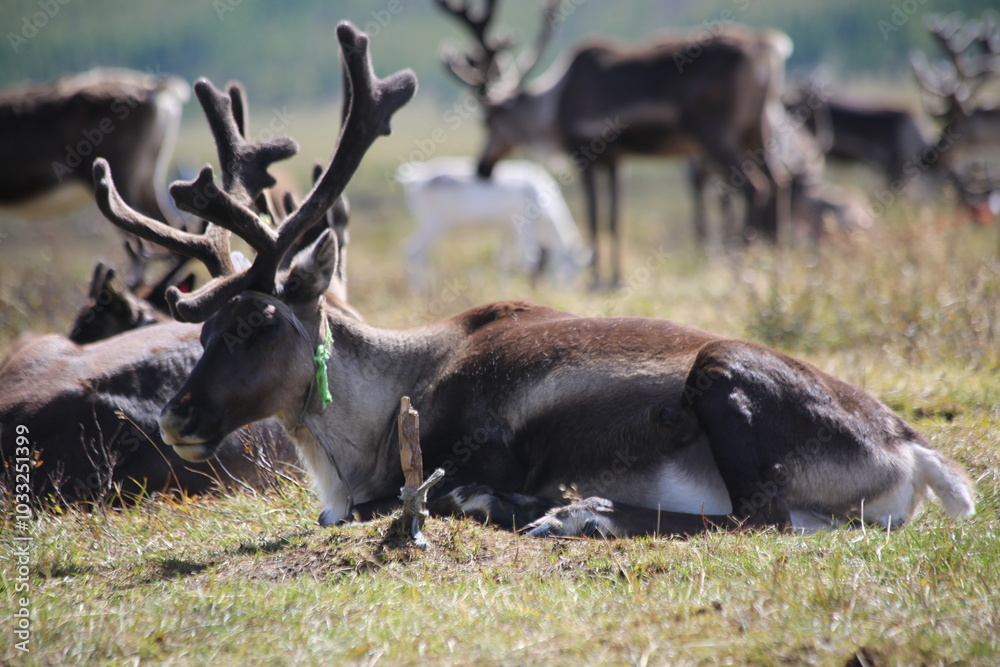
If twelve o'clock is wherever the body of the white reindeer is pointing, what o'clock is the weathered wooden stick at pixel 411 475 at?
The weathered wooden stick is roughly at 3 o'clock from the white reindeer.

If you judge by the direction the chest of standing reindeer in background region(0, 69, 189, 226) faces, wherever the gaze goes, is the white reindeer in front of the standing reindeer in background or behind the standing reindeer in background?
behind

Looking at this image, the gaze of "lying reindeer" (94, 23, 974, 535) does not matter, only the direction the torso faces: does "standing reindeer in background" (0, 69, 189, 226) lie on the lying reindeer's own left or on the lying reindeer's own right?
on the lying reindeer's own right

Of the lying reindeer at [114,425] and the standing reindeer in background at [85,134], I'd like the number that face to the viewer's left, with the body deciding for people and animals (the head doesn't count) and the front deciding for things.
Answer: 1

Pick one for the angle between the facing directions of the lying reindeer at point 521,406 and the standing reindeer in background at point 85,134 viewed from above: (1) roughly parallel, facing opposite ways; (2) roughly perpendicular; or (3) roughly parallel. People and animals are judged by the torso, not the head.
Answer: roughly parallel

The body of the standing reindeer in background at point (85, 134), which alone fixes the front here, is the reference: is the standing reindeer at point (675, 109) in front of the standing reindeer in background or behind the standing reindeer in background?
behind

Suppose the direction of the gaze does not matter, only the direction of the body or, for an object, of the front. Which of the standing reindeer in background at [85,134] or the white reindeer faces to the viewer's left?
the standing reindeer in background

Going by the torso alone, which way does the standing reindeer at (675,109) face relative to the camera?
to the viewer's left

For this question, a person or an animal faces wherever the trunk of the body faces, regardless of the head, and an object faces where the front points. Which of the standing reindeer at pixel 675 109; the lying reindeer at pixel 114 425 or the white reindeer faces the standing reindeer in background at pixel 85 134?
the standing reindeer at pixel 675 109

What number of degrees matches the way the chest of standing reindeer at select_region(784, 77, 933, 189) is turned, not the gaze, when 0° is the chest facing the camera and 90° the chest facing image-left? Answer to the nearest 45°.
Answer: approximately 90°

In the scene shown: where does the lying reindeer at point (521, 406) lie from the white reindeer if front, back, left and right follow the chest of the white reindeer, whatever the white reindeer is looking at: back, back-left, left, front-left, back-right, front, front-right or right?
right

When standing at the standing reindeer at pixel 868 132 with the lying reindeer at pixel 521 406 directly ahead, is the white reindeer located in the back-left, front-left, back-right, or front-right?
front-right

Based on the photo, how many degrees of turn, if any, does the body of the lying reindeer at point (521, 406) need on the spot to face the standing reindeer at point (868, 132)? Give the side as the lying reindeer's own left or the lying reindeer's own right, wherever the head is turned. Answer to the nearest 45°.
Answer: approximately 90° to the lying reindeer's own right

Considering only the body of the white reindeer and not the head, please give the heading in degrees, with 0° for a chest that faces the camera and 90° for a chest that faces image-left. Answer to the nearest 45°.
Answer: approximately 270°

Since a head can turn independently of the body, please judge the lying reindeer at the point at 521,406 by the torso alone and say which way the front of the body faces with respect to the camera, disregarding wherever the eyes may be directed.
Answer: to the viewer's left
